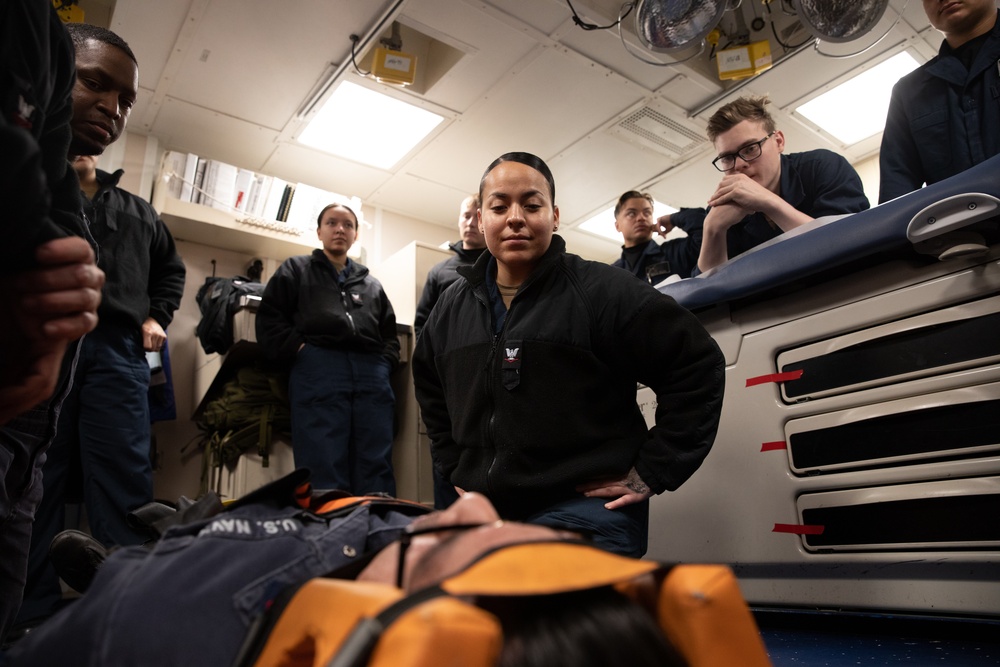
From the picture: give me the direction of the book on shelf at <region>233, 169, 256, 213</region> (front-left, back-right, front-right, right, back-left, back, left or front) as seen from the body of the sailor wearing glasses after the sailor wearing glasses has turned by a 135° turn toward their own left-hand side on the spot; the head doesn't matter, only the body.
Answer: back

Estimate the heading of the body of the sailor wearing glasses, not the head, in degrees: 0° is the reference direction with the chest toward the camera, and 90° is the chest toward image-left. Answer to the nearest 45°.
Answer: approximately 45°

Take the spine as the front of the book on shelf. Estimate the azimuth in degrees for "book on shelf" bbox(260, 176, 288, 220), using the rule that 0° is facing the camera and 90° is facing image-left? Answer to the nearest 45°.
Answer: approximately 0°

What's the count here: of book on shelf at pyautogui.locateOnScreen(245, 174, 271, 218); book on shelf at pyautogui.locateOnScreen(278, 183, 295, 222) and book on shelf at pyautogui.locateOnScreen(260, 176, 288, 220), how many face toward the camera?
3

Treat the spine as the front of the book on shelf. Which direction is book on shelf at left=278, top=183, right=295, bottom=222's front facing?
toward the camera

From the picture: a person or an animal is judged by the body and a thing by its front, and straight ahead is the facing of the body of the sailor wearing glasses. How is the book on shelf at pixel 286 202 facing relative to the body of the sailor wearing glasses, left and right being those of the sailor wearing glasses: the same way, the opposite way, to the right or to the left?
to the left

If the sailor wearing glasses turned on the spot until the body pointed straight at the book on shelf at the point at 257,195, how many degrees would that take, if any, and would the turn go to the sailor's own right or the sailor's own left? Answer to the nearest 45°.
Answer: approximately 45° to the sailor's own right

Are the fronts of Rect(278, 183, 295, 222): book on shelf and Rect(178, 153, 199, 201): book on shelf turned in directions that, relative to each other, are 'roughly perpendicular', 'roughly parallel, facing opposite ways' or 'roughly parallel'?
roughly parallel

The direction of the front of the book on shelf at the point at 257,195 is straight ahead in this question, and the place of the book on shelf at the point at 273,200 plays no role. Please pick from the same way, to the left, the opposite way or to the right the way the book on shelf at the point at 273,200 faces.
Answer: the same way

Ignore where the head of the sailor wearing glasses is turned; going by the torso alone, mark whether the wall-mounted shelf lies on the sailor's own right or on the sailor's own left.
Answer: on the sailor's own right

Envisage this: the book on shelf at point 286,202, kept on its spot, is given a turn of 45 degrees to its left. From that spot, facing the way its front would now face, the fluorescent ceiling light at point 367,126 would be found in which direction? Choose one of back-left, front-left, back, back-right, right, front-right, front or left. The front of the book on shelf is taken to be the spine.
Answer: front

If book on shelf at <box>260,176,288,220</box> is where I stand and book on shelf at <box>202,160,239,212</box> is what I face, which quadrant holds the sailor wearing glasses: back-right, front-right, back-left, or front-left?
back-left

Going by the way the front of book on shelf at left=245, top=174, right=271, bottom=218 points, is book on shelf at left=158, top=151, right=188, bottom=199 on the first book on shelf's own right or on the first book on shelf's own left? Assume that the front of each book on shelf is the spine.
on the first book on shelf's own right

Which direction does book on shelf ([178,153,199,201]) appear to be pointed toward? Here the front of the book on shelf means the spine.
toward the camera
